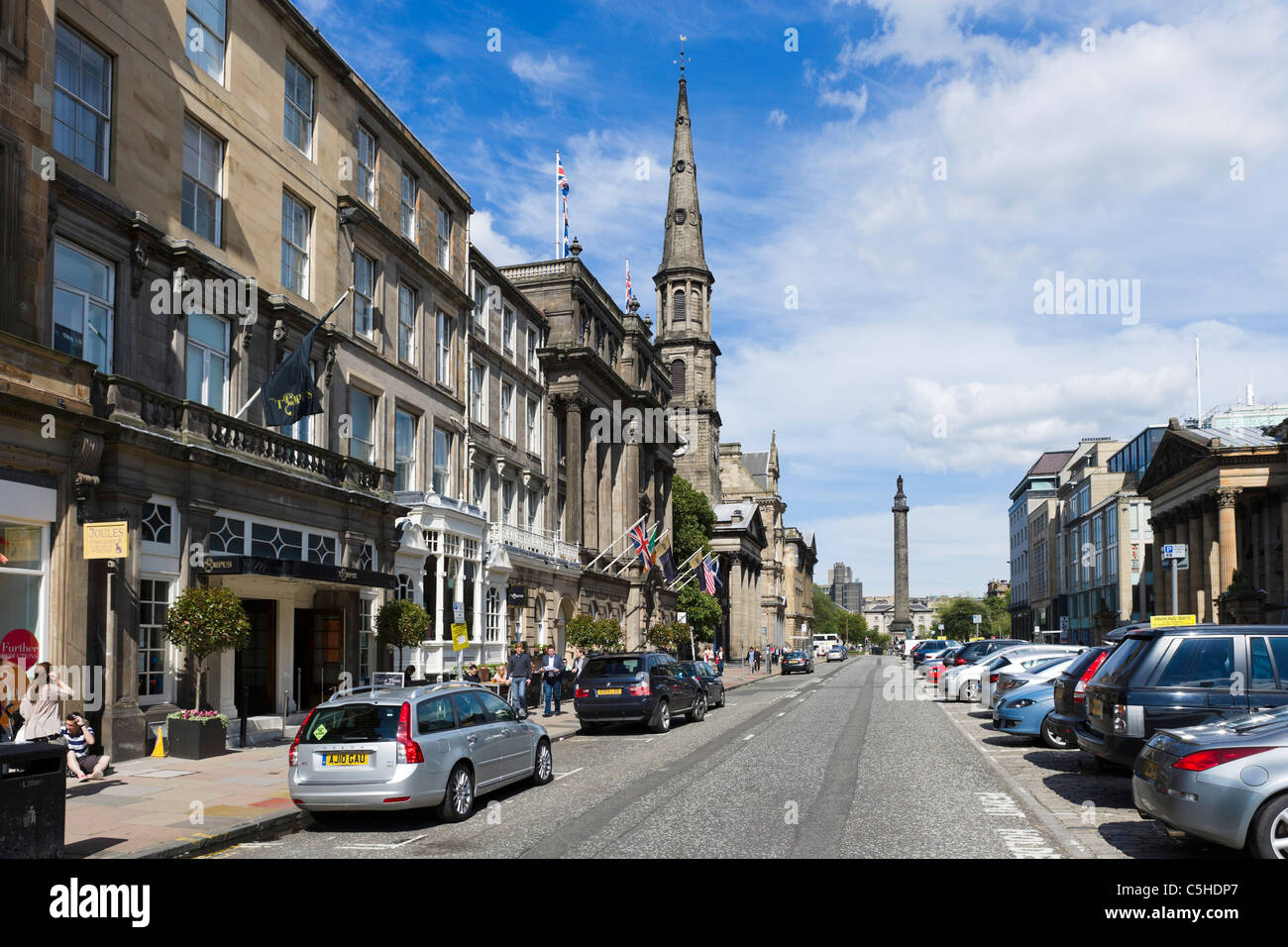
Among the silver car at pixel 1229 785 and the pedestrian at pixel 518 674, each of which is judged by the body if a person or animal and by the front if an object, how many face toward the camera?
1

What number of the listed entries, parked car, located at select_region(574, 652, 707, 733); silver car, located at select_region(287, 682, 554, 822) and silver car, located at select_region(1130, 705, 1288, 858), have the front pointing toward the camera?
0

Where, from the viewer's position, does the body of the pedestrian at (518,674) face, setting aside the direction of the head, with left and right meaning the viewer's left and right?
facing the viewer

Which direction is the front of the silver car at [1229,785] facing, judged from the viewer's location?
facing away from the viewer and to the right of the viewer

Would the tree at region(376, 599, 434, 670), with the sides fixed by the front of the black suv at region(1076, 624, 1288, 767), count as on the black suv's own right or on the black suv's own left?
on the black suv's own left

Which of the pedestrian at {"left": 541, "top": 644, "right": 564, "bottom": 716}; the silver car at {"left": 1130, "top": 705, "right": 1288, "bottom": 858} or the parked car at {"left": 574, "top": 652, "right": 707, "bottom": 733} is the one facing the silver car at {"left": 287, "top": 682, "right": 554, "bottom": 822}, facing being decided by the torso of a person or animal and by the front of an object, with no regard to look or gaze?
the pedestrian

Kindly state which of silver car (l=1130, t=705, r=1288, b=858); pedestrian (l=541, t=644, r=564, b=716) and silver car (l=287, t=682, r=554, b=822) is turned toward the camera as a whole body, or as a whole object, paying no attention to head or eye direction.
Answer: the pedestrian

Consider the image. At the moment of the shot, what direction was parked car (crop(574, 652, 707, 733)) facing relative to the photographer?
facing away from the viewer and to the right of the viewer

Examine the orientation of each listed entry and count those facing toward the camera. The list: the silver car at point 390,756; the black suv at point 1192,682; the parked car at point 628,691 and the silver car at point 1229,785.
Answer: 0

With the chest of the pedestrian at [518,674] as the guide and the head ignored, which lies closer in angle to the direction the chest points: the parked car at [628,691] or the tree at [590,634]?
the parked car

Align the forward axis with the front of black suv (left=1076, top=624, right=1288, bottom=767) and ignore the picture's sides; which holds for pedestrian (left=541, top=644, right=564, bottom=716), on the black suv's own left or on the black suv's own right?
on the black suv's own left

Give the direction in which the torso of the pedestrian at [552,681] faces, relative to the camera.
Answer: toward the camera

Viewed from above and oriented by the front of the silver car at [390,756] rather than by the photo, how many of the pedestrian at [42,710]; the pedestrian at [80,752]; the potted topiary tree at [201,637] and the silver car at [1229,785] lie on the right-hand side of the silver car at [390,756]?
1

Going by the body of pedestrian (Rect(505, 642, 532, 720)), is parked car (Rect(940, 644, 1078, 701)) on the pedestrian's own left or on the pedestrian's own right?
on the pedestrian's own left

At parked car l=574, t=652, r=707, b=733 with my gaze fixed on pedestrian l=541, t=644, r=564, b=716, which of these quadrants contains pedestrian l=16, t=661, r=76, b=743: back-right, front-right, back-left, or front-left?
back-left
